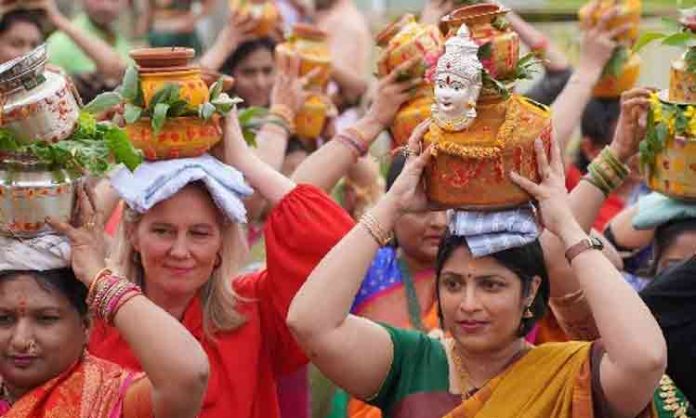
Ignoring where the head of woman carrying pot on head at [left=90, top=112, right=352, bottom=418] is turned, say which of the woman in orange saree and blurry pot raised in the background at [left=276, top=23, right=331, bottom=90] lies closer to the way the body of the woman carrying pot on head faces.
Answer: the woman in orange saree

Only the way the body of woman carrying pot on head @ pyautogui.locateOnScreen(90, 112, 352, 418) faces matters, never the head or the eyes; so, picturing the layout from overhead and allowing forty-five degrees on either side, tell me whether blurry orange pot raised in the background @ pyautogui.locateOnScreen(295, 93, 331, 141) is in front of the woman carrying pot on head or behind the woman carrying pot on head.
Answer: behind

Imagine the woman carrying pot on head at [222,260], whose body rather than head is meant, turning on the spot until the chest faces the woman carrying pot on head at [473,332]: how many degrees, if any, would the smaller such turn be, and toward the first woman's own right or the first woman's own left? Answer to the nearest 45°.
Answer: approximately 45° to the first woman's own left

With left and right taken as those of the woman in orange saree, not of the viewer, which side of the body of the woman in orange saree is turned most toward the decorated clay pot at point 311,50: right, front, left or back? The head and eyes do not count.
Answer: back

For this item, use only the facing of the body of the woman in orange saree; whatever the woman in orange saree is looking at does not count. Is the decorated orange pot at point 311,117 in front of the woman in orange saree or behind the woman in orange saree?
behind
